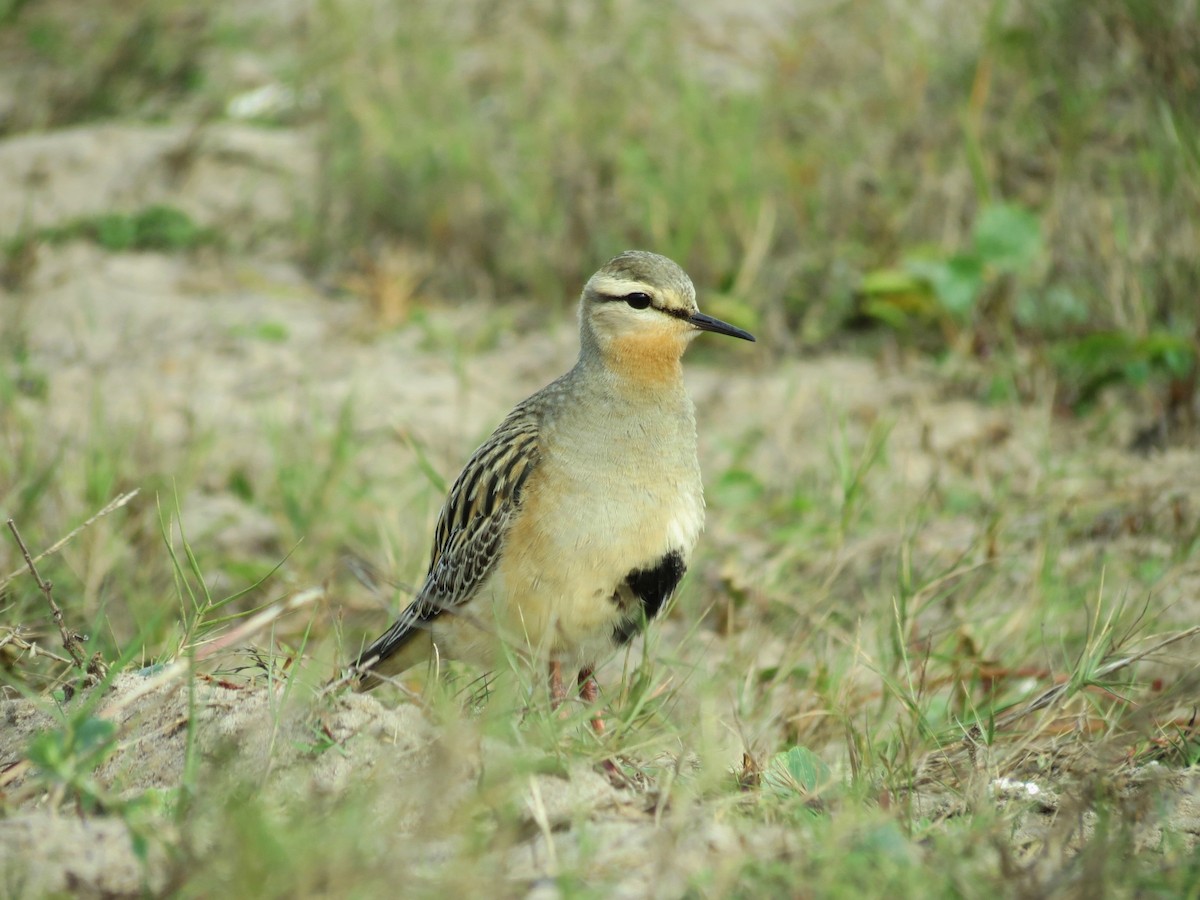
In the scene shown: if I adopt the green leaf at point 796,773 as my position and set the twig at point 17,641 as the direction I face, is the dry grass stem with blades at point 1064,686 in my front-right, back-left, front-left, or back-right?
back-right

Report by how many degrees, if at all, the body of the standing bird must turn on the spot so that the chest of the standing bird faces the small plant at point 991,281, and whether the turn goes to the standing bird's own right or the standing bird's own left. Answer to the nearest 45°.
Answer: approximately 90° to the standing bird's own left

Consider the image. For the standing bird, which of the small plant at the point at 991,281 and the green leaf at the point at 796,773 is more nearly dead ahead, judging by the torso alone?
the green leaf

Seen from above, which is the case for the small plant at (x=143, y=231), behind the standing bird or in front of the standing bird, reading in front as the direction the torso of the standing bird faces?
behind

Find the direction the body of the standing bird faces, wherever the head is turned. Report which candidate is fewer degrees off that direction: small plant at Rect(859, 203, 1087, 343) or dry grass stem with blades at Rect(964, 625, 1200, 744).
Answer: the dry grass stem with blades

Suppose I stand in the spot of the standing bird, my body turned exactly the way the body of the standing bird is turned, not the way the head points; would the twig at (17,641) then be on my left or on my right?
on my right

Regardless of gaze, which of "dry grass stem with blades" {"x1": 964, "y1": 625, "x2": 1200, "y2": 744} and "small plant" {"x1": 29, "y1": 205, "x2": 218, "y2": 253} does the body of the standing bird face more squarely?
the dry grass stem with blades

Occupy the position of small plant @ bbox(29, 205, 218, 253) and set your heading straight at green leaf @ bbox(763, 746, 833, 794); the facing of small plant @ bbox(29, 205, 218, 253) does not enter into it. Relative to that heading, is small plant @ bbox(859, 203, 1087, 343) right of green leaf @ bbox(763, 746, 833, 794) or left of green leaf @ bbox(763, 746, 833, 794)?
left

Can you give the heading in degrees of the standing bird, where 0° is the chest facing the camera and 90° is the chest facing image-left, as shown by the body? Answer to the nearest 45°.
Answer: approximately 315°

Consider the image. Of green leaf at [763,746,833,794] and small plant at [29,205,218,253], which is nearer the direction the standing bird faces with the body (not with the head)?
the green leaf

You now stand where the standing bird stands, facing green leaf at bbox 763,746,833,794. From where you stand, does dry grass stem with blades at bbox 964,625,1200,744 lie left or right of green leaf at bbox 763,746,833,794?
left

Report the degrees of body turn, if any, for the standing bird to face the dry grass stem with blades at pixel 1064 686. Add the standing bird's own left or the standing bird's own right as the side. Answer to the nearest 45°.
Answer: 0° — it already faces it
